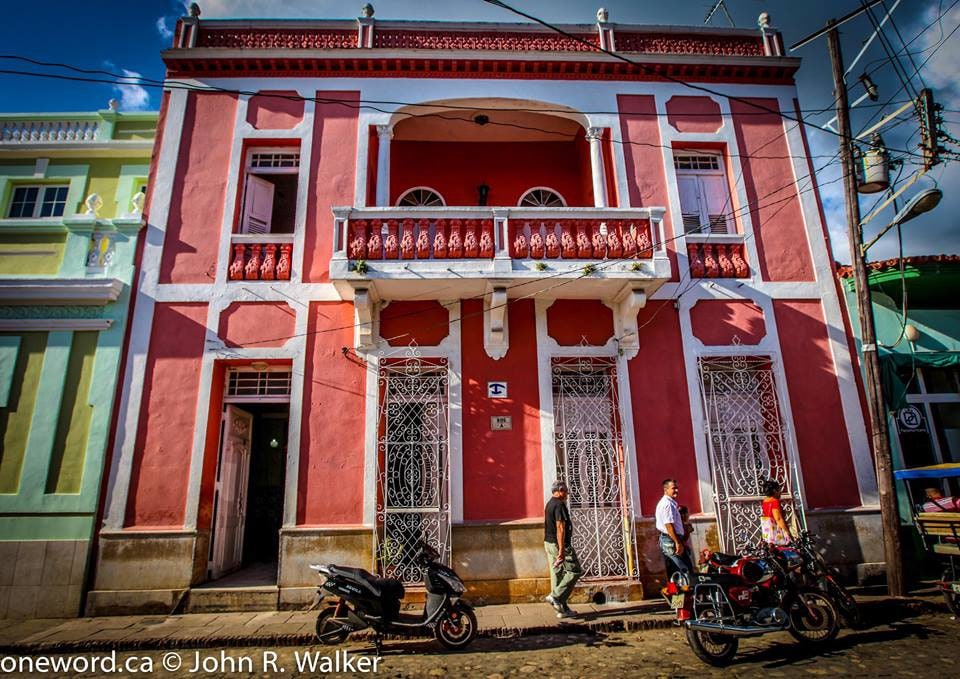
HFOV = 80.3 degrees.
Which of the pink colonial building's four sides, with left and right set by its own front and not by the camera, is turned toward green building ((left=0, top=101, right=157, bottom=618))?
right

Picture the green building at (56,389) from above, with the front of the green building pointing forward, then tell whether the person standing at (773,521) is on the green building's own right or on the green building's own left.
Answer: on the green building's own left

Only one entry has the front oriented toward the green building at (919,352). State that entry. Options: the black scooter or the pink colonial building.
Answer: the black scooter

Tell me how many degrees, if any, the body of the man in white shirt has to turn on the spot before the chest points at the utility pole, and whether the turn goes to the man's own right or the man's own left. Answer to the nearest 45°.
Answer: approximately 45° to the man's own left

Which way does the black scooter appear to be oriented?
to the viewer's right

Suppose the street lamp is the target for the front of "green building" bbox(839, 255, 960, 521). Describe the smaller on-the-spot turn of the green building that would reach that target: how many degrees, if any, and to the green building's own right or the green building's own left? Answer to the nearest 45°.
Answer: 0° — it already faces it
